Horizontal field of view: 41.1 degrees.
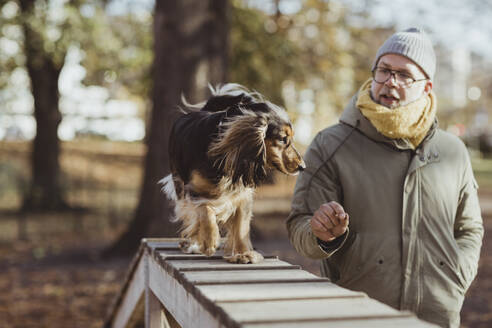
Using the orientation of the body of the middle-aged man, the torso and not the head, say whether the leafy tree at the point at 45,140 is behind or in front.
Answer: behind

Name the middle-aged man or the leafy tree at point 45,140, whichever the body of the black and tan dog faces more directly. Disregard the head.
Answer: the middle-aged man

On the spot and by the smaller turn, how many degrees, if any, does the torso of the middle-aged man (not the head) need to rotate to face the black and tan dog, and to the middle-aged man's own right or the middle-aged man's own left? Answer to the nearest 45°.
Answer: approximately 90° to the middle-aged man's own right

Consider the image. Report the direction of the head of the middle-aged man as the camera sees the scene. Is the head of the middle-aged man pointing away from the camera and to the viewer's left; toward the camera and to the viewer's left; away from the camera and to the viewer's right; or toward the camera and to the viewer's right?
toward the camera and to the viewer's left

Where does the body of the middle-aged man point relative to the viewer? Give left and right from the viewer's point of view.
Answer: facing the viewer

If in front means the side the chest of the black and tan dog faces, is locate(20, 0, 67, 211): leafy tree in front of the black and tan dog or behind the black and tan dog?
behind
